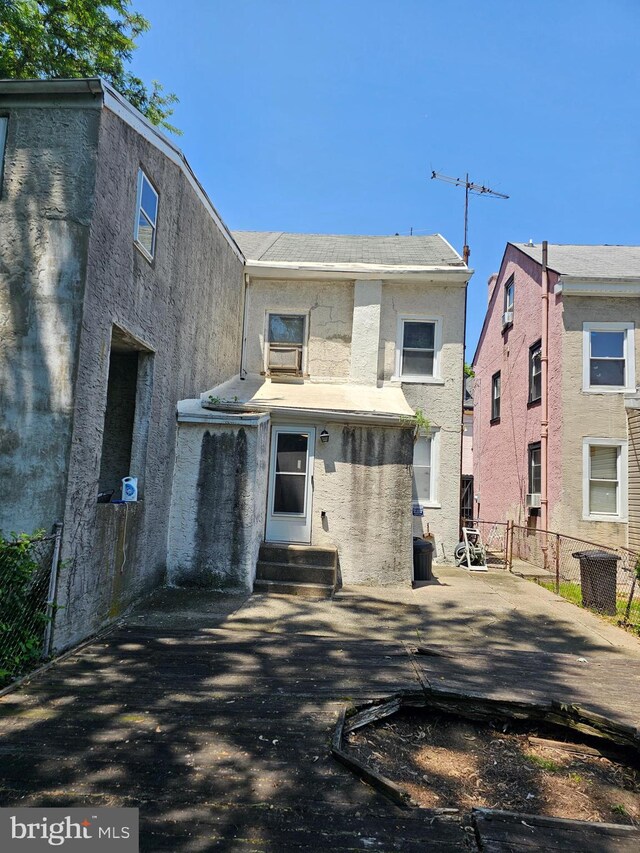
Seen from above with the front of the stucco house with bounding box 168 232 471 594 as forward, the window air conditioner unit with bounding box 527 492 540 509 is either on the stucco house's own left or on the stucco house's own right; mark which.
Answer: on the stucco house's own left

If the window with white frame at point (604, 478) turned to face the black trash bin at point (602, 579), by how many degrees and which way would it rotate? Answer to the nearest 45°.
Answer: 0° — it already faces it

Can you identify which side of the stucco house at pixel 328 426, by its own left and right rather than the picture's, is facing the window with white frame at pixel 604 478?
left

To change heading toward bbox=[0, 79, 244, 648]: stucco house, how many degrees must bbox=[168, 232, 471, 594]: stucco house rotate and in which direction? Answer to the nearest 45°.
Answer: approximately 45° to its right

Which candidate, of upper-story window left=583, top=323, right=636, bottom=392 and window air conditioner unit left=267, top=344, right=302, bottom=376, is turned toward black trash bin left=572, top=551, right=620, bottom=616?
the upper-story window

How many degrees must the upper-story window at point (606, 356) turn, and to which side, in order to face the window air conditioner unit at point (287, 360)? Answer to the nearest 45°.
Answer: approximately 45° to its right
